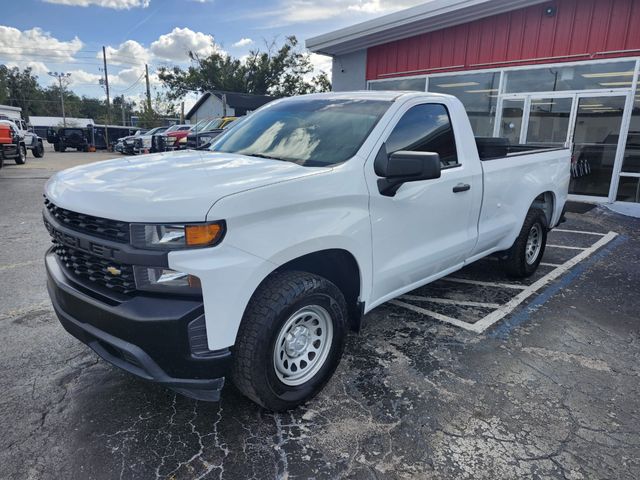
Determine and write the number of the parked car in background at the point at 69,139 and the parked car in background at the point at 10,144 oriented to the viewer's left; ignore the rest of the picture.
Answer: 0

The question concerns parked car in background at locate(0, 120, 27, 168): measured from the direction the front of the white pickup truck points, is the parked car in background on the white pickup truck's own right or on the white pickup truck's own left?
on the white pickup truck's own right

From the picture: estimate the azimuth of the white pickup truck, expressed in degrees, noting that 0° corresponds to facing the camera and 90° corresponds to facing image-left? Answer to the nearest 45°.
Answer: approximately 45°

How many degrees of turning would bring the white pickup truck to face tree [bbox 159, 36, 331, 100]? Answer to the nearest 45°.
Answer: approximately 135° to its right
